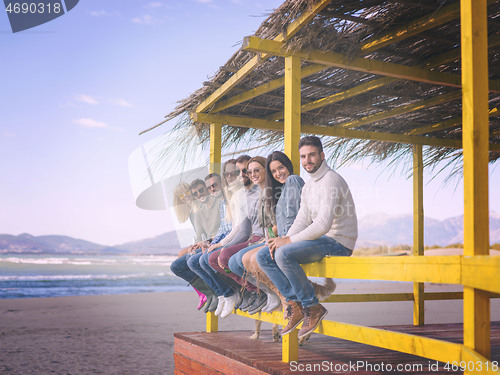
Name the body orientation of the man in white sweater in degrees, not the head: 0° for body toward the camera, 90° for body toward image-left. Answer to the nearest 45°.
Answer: approximately 45°
